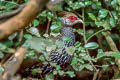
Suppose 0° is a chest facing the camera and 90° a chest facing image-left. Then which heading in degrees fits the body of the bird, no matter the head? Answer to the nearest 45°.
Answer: approximately 270°

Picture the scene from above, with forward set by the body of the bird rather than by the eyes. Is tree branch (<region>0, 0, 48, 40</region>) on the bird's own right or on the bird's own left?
on the bird's own right
